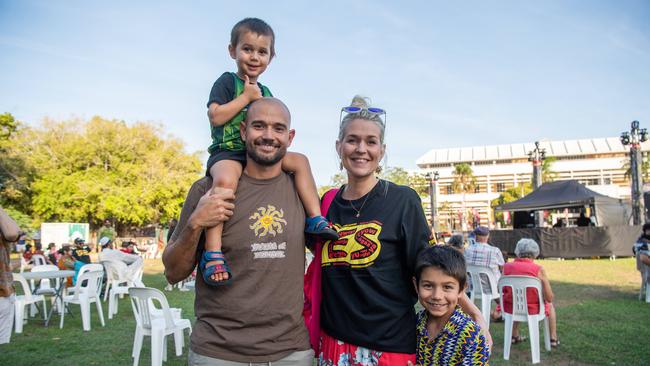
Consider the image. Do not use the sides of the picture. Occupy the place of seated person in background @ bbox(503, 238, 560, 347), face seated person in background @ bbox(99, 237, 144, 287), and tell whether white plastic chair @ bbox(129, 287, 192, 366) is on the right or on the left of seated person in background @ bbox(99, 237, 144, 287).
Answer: left

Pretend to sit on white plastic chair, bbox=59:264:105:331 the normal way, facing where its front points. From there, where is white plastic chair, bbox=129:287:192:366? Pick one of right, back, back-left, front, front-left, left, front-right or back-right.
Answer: back-left
